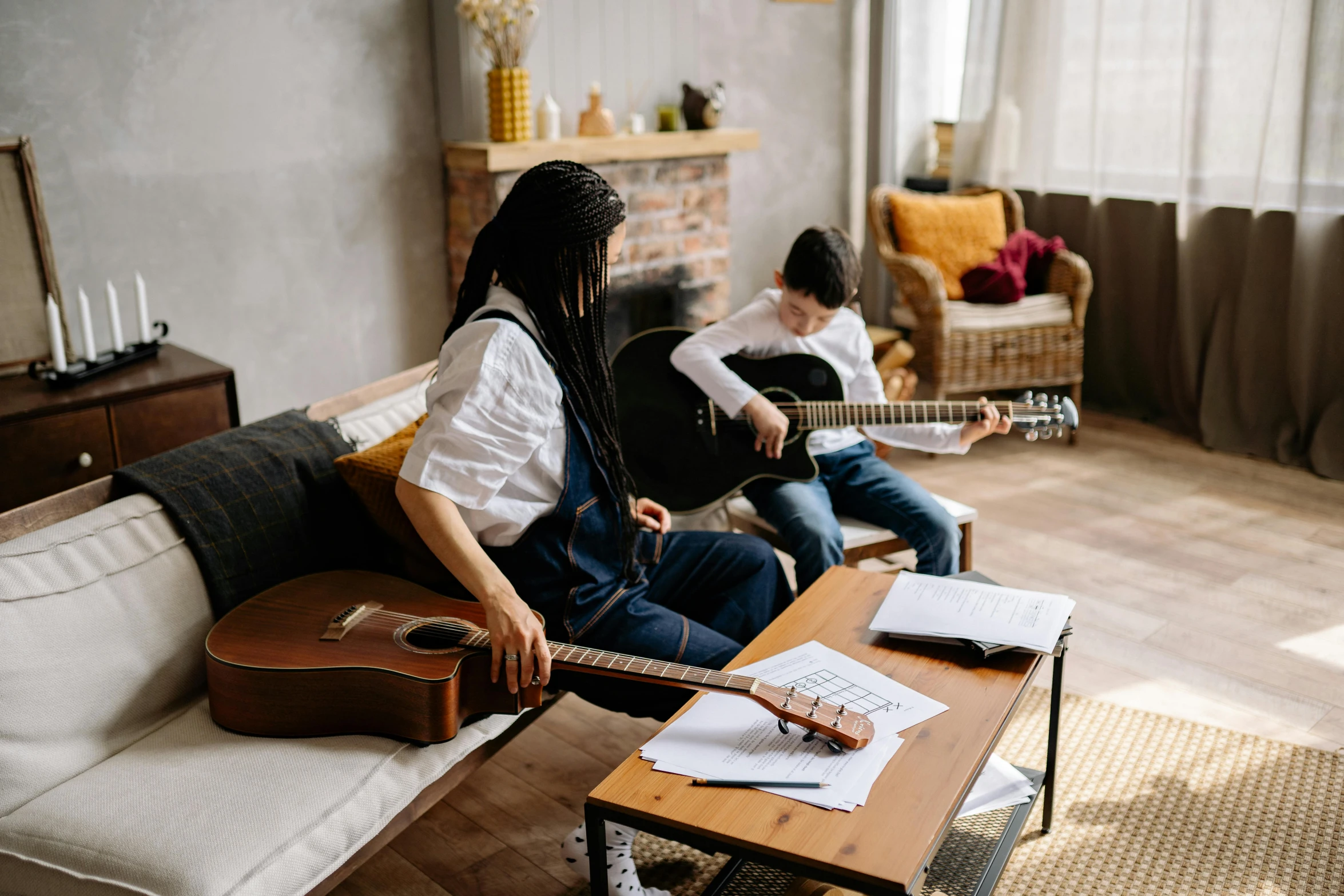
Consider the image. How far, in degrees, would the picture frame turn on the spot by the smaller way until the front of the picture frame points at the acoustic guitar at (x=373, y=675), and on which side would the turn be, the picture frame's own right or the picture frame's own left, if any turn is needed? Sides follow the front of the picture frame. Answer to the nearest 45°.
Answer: approximately 45° to the picture frame's own right

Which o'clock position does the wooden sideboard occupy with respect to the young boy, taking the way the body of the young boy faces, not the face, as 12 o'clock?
The wooden sideboard is roughly at 3 o'clock from the young boy.

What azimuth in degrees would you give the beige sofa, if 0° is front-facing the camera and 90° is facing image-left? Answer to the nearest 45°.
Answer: approximately 315°

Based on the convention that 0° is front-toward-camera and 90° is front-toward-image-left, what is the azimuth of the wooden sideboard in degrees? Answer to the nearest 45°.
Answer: approximately 315°

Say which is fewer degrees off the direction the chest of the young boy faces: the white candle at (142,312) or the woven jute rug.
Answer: the woven jute rug

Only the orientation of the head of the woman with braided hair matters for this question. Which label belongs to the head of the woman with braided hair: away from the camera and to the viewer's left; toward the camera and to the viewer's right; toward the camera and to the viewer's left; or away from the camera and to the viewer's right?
away from the camera and to the viewer's right

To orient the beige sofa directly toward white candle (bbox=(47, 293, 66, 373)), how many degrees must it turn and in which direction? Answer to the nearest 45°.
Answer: approximately 135° to its left

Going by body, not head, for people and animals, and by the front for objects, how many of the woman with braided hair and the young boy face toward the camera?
1

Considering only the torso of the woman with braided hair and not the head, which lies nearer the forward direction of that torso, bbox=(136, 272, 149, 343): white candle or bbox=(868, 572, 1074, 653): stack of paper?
the stack of paper

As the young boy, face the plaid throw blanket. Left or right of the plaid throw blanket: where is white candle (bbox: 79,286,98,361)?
right

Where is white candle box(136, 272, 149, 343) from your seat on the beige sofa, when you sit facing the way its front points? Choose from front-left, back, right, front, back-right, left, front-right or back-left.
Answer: back-left
